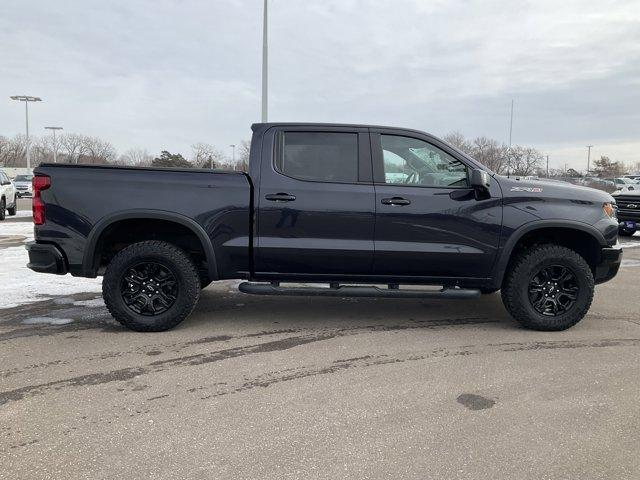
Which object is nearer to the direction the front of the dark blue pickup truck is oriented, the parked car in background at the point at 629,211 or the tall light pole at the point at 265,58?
the parked car in background

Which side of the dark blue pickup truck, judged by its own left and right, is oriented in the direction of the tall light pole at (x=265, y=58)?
left

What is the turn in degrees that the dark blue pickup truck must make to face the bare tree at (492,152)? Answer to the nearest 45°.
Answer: approximately 90° to its left

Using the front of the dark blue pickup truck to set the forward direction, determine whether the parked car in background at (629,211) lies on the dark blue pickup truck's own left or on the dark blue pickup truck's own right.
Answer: on the dark blue pickup truck's own left

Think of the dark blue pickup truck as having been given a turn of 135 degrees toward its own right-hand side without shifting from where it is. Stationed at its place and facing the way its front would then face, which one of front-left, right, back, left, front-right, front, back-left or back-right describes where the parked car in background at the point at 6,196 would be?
right

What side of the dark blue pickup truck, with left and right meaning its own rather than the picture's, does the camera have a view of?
right
